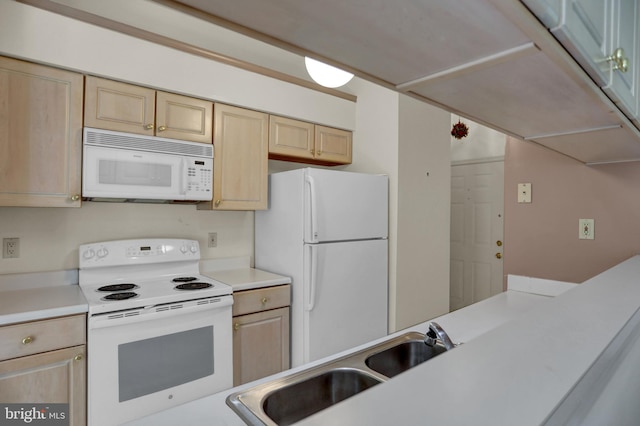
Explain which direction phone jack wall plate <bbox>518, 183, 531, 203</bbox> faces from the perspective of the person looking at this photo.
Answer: facing the viewer

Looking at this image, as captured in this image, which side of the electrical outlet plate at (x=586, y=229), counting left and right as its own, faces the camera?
front

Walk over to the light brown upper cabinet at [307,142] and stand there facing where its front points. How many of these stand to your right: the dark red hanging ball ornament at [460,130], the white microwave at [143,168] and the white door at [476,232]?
1

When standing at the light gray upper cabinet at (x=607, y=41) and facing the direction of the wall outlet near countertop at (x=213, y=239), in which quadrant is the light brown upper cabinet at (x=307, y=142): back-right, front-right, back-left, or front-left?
front-right

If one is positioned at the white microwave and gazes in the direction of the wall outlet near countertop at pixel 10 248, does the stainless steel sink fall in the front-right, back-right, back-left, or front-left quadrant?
back-left

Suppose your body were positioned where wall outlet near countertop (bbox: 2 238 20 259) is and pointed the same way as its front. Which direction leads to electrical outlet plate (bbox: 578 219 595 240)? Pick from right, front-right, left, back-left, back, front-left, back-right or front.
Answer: front-left

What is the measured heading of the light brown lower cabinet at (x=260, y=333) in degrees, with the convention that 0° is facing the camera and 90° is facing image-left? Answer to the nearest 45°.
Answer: approximately 315°

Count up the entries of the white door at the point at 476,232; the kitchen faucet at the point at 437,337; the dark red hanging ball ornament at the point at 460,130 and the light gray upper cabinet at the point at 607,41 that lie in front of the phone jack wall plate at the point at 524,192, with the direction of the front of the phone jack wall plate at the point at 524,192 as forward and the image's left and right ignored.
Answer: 2
